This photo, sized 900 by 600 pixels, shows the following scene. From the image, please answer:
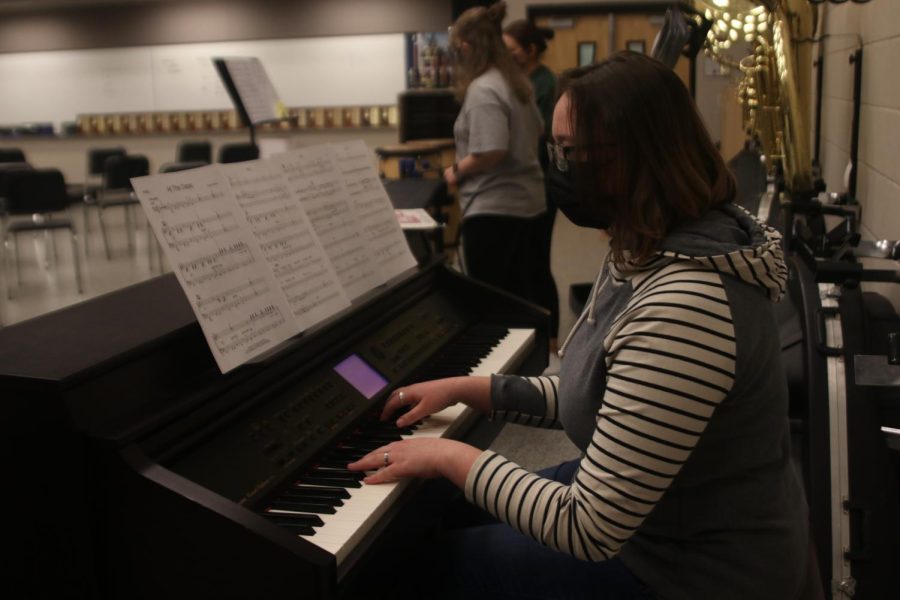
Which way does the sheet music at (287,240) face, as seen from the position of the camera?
facing the viewer and to the right of the viewer

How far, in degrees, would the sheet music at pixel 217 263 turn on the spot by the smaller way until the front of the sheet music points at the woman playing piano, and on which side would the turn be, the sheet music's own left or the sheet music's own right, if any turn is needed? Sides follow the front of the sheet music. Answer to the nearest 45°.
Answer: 0° — it already faces them

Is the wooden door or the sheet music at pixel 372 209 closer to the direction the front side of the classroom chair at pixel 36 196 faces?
the sheet music

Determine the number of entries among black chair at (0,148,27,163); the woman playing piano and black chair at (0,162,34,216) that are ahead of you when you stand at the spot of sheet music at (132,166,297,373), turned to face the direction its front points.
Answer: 1

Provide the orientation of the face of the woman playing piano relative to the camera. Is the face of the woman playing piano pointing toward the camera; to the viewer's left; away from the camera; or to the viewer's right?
to the viewer's left

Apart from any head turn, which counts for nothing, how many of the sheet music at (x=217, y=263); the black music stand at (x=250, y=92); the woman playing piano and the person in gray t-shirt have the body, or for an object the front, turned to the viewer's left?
2

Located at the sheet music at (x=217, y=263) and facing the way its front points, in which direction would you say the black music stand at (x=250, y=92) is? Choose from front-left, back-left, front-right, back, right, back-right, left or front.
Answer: back-left

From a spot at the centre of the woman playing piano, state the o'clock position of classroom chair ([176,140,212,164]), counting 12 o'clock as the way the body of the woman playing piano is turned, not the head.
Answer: The classroom chair is roughly at 2 o'clock from the woman playing piano.

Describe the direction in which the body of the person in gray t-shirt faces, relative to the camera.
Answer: to the viewer's left

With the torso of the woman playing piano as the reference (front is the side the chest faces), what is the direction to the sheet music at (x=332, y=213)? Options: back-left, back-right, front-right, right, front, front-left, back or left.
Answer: front-right

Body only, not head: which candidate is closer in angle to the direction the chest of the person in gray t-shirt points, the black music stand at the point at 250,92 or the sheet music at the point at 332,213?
the black music stand

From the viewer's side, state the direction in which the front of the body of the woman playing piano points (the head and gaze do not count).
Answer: to the viewer's left

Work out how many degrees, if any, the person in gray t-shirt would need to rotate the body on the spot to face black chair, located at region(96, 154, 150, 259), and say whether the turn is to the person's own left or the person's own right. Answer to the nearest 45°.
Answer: approximately 45° to the person's own right

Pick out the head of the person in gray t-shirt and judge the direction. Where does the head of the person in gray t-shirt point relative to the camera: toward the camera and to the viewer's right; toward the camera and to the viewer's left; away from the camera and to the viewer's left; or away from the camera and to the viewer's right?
away from the camera and to the viewer's left

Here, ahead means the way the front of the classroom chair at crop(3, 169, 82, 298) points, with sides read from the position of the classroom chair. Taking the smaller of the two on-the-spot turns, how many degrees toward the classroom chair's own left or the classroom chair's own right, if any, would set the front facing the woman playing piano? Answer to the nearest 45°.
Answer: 0° — it already faces them
